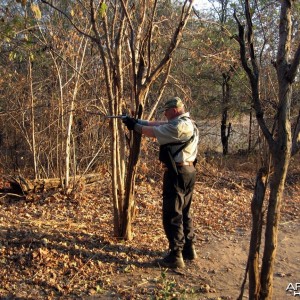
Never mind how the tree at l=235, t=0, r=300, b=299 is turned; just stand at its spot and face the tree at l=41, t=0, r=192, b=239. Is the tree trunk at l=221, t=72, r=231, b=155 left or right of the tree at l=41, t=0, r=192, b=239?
right

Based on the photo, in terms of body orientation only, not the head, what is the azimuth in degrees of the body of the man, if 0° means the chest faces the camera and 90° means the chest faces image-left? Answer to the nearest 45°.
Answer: approximately 90°

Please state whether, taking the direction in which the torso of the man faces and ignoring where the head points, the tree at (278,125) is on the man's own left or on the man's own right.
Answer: on the man's own left

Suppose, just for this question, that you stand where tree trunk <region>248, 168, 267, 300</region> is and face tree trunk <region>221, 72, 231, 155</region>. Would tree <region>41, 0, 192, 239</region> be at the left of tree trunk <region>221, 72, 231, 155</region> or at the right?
left
